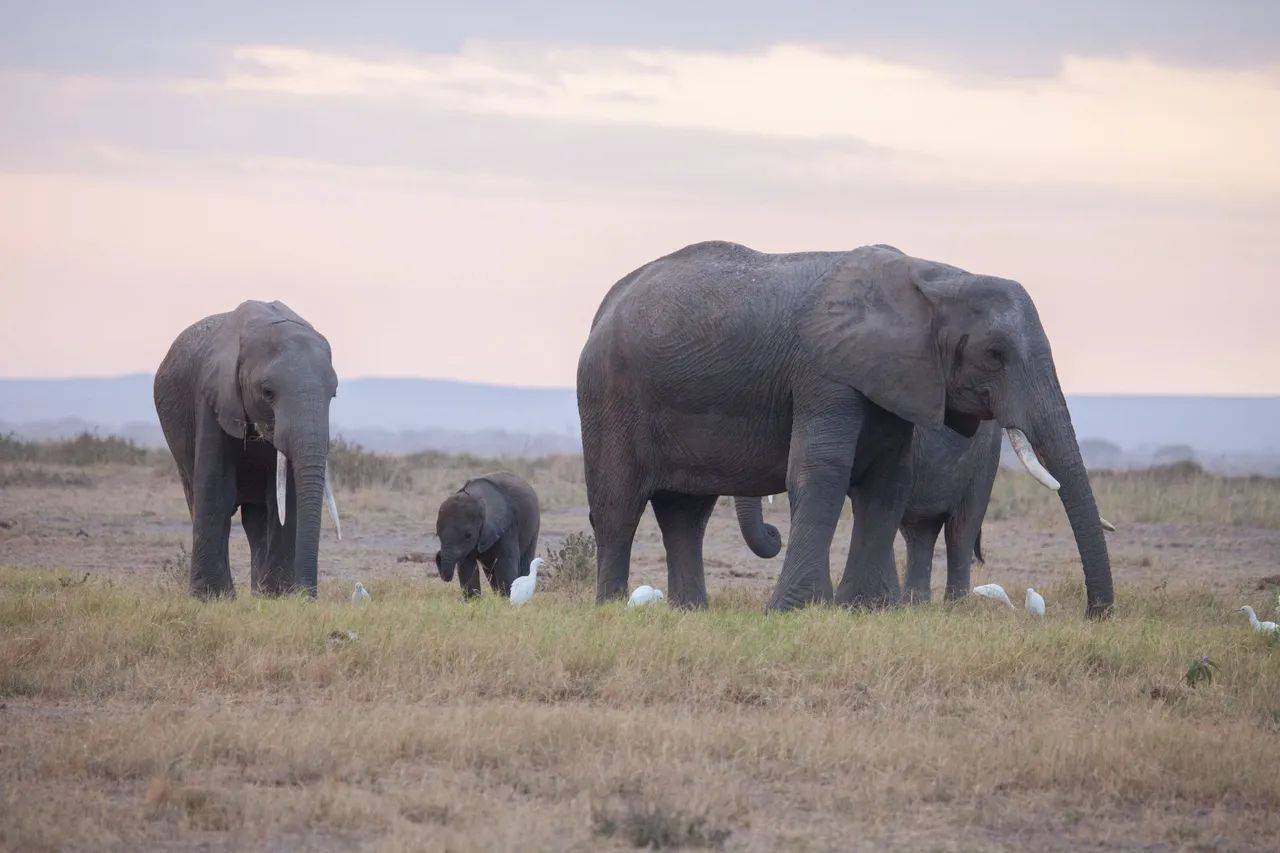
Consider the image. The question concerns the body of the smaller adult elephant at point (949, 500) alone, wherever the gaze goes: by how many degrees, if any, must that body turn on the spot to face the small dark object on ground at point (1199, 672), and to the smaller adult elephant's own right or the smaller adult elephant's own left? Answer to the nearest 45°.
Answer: approximately 90° to the smaller adult elephant's own left

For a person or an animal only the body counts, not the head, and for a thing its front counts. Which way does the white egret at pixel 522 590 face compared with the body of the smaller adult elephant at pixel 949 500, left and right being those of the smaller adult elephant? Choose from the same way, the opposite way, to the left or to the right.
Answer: the opposite way

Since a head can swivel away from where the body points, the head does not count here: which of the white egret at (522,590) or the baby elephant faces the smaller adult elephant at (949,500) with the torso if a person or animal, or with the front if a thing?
the white egret

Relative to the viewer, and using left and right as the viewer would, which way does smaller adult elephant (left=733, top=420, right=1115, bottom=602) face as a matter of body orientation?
facing to the left of the viewer

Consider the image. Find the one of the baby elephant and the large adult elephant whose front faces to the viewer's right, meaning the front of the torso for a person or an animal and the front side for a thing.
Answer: the large adult elephant

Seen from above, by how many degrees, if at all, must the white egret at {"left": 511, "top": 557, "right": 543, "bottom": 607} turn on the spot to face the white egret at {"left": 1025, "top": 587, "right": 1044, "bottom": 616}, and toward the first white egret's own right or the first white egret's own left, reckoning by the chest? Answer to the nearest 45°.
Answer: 0° — it already faces it

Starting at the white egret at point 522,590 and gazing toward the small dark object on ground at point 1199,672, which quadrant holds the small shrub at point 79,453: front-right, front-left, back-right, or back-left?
back-left

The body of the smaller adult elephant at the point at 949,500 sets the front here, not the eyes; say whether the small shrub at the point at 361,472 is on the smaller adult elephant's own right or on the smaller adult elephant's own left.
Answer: on the smaller adult elephant's own right

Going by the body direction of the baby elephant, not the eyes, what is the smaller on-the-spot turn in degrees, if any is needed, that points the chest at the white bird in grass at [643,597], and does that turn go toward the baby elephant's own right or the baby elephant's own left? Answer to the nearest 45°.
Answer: approximately 45° to the baby elephant's own left

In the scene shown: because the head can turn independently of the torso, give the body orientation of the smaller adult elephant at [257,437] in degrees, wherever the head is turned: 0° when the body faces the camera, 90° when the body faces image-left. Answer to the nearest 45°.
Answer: approximately 315°

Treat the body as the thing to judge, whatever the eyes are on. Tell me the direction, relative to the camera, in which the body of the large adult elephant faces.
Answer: to the viewer's right

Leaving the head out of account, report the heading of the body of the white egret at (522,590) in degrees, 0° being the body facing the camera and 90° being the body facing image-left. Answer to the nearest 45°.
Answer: approximately 270°

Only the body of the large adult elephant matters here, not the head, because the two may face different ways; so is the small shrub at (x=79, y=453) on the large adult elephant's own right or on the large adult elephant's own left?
on the large adult elephant's own left

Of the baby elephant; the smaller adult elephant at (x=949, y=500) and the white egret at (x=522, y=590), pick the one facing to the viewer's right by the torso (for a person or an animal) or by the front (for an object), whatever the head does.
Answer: the white egret

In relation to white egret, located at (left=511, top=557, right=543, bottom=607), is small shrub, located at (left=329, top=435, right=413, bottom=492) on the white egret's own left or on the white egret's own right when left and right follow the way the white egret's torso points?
on the white egret's own left
